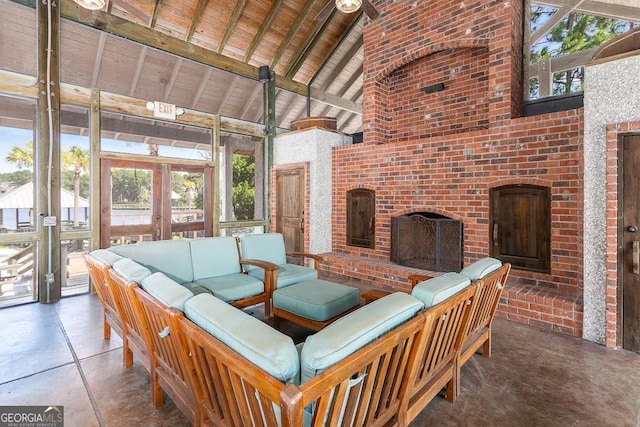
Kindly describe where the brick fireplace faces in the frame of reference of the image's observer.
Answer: facing the viewer and to the left of the viewer

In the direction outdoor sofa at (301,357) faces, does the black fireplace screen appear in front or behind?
in front

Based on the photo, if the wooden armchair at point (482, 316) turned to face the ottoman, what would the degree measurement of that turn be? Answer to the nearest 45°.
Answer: approximately 45° to its left

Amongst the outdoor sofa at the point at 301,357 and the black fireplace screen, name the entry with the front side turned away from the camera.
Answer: the outdoor sofa

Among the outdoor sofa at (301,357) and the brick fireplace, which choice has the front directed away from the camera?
the outdoor sofa

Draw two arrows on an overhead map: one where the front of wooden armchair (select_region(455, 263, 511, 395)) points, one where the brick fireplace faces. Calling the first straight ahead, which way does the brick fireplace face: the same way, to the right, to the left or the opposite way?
to the left

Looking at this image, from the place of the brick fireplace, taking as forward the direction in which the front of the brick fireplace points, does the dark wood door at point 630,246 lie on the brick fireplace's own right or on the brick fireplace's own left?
on the brick fireplace's own left

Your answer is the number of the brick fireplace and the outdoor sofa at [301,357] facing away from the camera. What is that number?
1

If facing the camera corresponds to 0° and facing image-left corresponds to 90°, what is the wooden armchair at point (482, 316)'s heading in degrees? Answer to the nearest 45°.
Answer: approximately 135°

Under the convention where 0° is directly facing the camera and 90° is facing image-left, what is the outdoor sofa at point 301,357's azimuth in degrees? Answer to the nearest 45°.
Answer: approximately 180°

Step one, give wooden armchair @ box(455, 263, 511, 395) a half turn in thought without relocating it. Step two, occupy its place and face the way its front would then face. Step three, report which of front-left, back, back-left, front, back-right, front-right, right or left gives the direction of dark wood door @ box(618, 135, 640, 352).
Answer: left
